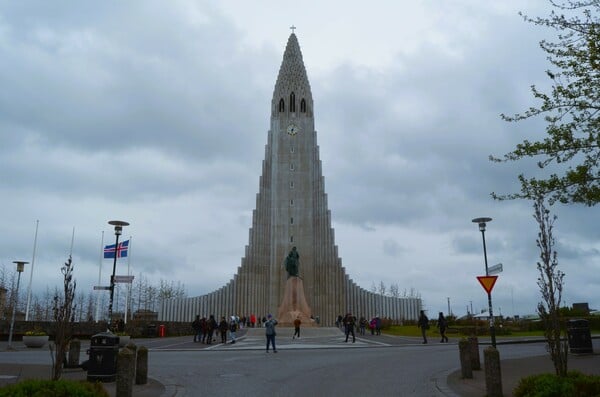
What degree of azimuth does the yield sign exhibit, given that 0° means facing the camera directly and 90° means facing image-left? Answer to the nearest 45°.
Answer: approximately 0°

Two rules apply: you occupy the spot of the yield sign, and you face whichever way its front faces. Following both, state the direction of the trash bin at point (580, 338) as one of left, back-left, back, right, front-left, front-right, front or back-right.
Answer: left

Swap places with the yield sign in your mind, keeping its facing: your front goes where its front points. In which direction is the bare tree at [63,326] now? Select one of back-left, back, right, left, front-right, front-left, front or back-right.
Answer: front-right

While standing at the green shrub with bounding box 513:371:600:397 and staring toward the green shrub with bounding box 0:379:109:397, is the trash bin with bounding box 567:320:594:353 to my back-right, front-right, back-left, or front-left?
back-right

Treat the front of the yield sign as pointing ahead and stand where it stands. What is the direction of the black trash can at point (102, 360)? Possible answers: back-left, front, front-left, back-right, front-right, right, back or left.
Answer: front-right

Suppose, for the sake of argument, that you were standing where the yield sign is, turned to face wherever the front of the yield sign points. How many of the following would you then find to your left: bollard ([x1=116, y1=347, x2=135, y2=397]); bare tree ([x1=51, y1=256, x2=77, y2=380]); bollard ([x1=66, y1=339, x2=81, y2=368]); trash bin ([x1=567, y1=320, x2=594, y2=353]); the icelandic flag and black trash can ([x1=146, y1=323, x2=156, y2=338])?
1

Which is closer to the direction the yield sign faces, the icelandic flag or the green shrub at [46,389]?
the green shrub

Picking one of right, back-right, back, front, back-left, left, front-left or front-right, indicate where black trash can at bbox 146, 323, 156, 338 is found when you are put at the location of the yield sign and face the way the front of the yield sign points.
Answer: back-right

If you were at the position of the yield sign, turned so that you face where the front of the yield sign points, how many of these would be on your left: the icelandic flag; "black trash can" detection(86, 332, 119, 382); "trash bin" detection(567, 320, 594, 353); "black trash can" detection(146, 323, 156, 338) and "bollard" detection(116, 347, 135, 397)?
1

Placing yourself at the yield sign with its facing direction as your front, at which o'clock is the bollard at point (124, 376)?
The bollard is roughly at 1 o'clock from the yield sign.

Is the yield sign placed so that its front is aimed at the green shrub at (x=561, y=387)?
yes

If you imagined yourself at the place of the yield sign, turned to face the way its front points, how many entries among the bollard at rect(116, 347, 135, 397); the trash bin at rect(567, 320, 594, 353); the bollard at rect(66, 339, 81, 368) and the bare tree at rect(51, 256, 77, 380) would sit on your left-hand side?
1

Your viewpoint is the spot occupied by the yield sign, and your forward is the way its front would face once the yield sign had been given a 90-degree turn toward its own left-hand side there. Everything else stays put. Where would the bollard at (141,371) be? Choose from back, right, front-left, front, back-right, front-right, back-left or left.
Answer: back-right

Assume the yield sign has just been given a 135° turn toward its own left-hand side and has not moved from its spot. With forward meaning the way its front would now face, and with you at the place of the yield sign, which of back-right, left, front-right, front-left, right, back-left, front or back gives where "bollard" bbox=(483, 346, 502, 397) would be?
back-right

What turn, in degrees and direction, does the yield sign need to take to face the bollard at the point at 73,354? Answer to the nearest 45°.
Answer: approximately 45° to its right

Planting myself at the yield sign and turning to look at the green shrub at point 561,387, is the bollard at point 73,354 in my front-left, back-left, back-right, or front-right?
front-right

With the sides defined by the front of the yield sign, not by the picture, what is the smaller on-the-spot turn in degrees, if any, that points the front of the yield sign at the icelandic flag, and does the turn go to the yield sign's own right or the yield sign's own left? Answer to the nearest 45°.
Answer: approximately 90° to the yield sign's own right

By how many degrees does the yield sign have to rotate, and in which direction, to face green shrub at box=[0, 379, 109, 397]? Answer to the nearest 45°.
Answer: approximately 45° to its right
